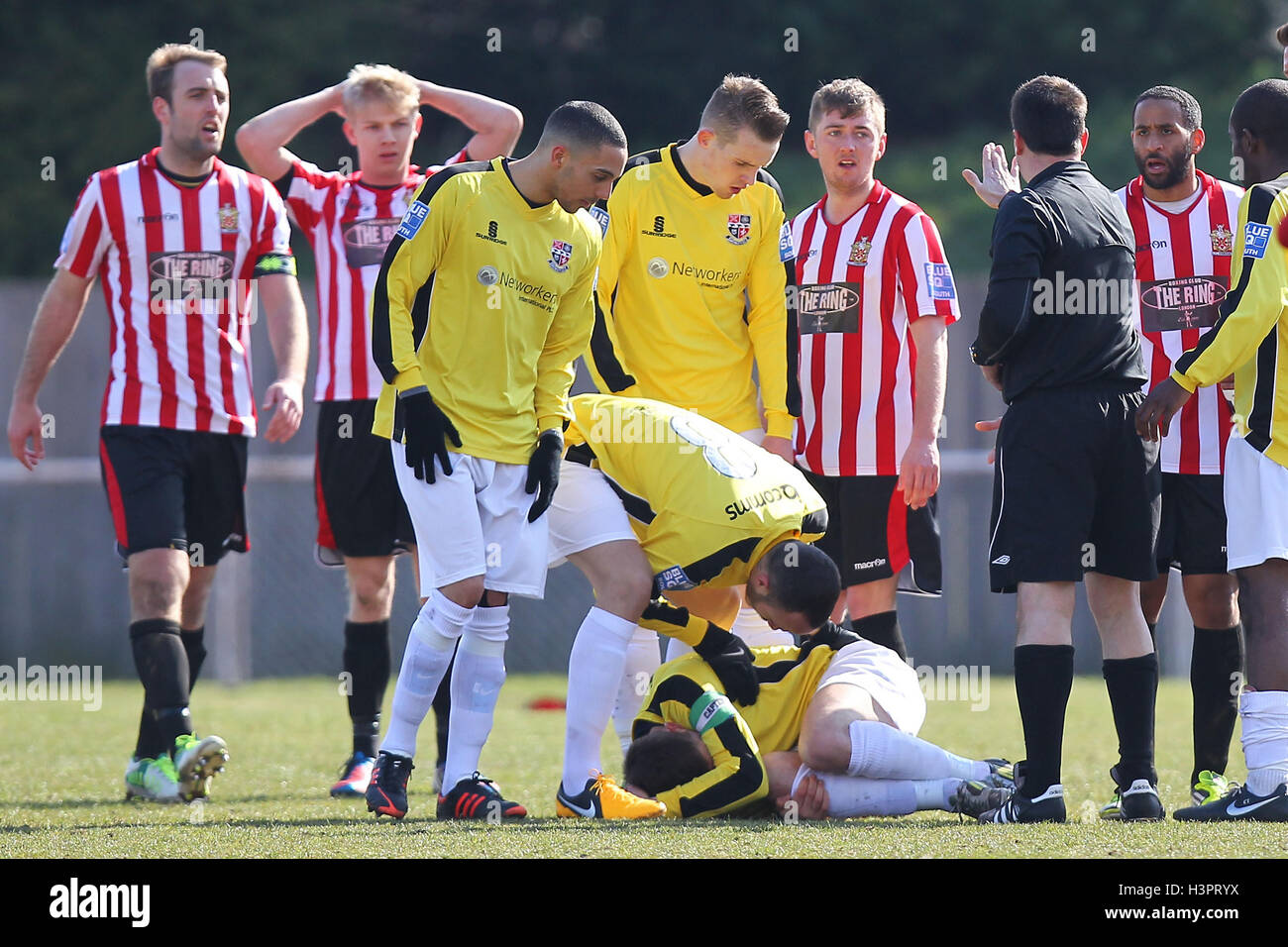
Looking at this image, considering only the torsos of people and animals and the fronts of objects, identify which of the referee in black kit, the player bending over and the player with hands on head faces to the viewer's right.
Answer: the player bending over

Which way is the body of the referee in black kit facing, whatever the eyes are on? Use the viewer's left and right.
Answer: facing away from the viewer and to the left of the viewer

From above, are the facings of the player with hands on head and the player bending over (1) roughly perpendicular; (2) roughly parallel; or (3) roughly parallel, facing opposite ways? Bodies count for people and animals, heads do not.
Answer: roughly perpendicular

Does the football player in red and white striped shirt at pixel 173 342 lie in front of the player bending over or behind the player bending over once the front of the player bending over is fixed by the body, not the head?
behind

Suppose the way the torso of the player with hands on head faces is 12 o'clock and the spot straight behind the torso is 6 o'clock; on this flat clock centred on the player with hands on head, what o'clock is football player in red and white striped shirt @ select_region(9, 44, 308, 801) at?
The football player in red and white striped shirt is roughly at 2 o'clock from the player with hands on head.

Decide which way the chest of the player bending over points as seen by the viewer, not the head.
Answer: to the viewer's right

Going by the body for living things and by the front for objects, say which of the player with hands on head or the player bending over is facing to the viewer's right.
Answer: the player bending over
